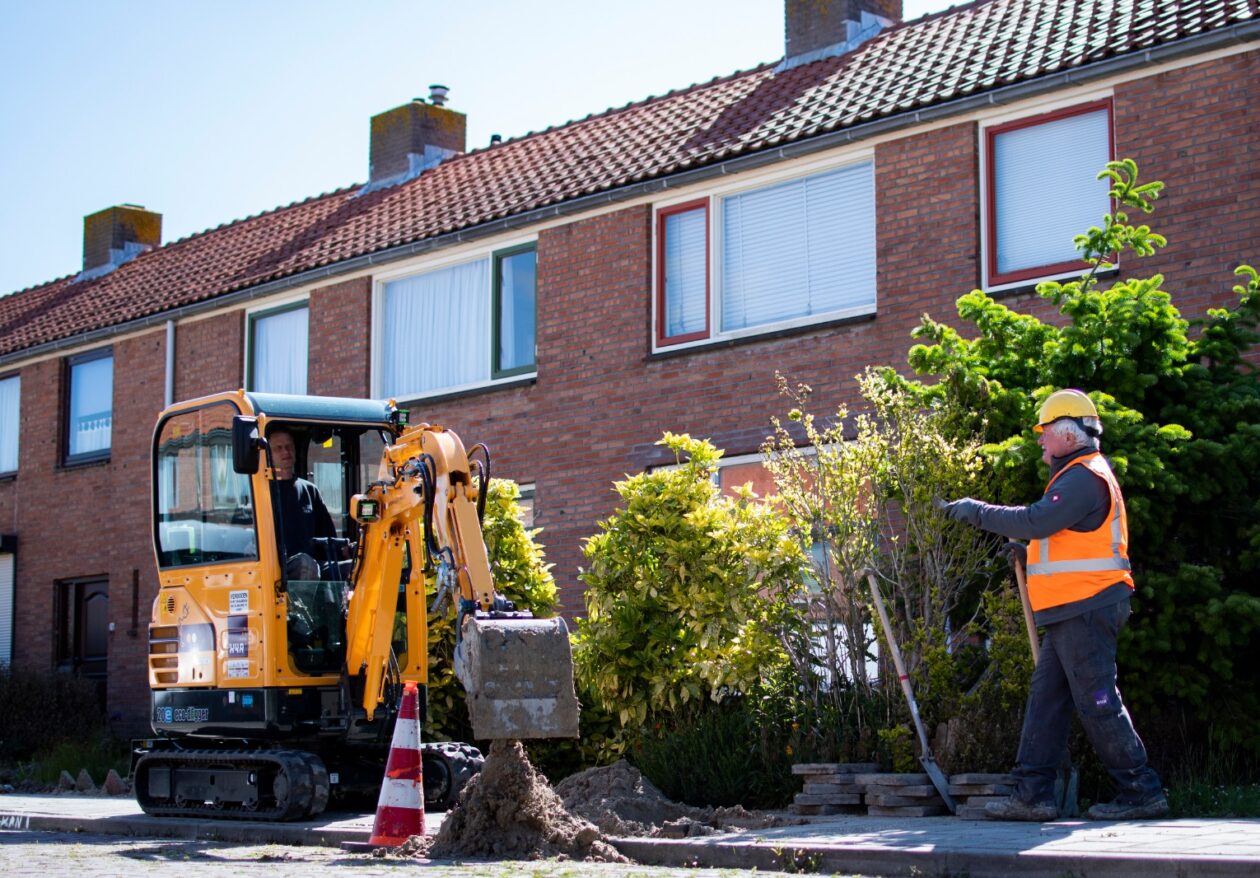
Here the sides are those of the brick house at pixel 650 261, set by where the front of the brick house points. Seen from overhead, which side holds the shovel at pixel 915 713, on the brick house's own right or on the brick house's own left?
on the brick house's own left

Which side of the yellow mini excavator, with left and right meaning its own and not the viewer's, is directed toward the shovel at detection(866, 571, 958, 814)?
front

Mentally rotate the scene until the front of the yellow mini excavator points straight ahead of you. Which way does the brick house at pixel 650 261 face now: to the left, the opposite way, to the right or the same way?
to the right

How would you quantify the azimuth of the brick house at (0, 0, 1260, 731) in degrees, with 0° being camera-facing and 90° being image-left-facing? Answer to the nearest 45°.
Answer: approximately 45°

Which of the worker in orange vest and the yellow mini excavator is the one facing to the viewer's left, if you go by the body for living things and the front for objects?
the worker in orange vest

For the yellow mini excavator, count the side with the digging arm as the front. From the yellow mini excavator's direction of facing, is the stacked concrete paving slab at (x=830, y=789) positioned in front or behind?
in front

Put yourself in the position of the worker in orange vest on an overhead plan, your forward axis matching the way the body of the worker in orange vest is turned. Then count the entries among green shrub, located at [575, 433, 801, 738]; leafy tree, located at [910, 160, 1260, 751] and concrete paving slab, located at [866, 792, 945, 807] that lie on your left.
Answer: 0

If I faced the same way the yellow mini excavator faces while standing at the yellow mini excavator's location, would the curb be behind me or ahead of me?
ahead

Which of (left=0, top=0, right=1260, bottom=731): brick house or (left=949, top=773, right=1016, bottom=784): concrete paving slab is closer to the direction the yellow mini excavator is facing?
the concrete paving slab

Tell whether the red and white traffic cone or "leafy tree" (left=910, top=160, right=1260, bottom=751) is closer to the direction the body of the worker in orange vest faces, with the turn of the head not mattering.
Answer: the red and white traffic cone

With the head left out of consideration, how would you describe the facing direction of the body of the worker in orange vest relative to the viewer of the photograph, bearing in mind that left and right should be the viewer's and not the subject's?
facing to the left of the viewer

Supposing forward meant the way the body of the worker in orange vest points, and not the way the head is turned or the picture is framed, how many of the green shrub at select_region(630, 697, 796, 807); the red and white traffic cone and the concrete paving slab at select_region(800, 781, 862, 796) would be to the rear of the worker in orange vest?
0

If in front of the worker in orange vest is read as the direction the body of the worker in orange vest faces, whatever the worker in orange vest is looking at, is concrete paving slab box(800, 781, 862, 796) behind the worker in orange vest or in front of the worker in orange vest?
in front

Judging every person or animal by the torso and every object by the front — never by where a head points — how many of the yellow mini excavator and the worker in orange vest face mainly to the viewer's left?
1

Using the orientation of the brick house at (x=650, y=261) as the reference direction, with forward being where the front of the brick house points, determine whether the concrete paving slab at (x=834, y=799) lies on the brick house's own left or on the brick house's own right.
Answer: on the brick house's own left

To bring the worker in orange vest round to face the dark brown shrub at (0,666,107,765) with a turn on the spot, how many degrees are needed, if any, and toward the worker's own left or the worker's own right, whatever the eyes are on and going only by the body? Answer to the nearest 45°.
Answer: approximately 45° to the worker's own right

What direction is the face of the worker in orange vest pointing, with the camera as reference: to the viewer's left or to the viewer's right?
to the viewer's left

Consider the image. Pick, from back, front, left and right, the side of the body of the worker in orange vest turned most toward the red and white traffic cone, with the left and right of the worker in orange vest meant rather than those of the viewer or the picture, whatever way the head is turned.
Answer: front
